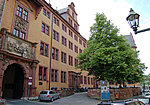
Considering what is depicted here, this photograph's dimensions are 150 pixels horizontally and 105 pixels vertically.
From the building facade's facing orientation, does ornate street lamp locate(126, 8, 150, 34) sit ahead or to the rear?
ahead

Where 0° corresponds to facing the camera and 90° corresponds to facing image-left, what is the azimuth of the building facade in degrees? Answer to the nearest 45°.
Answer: approximately 315°
